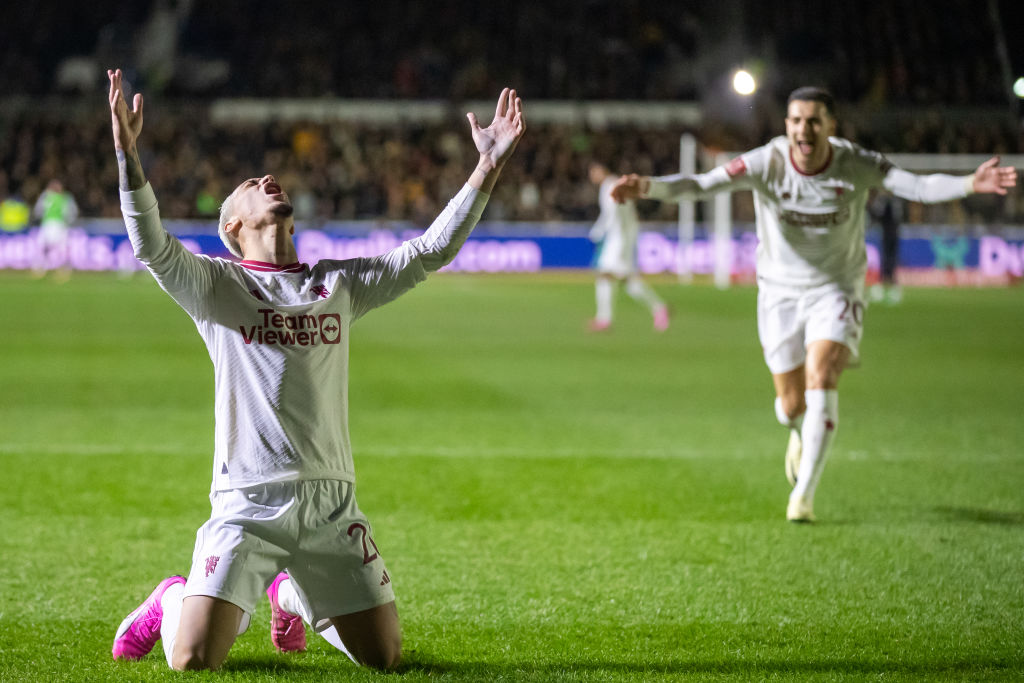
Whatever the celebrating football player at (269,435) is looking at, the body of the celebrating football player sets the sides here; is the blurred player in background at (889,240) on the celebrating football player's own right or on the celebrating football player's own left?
on the celebrating football player's own left

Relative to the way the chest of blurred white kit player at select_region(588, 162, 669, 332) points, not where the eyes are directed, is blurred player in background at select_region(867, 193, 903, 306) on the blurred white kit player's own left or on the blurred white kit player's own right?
on the blurred white kit player's own right

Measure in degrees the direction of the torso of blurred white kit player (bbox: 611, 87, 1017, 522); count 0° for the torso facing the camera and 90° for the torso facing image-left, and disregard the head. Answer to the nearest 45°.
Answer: approximately 0°

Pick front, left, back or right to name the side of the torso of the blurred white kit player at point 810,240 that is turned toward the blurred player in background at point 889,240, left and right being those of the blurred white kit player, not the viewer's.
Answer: back

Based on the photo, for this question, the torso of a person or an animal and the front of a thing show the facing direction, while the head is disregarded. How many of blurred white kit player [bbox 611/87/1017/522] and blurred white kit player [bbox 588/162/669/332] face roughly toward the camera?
1
